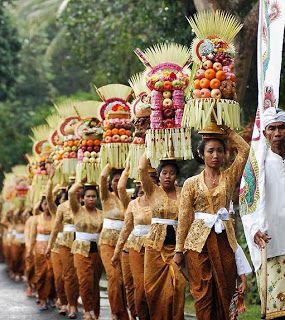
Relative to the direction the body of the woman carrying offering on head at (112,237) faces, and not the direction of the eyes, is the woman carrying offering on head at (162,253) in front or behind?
in front

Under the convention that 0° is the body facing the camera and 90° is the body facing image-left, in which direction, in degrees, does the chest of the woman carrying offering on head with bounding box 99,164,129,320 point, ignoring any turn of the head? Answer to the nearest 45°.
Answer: approximately 315°

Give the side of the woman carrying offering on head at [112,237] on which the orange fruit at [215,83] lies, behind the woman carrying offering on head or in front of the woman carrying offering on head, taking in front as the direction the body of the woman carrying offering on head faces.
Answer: in front
